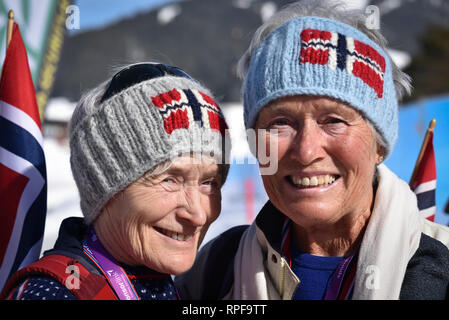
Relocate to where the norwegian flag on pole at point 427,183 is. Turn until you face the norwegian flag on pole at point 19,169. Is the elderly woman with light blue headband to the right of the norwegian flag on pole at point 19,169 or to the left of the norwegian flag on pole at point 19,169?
left

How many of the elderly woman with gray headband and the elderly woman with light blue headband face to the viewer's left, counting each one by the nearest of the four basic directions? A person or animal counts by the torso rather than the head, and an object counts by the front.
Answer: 0

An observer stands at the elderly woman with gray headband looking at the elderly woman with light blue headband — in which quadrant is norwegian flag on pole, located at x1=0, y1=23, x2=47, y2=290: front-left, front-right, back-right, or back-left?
back-left

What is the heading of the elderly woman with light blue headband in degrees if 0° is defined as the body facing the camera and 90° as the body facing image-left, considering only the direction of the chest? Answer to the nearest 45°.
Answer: approximately 0°

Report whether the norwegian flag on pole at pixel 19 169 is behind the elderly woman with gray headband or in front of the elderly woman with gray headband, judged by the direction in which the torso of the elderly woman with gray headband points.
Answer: behind

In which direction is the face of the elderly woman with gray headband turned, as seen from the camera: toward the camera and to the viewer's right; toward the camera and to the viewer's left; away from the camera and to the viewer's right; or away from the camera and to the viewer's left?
toward the camera and to the viewer's right

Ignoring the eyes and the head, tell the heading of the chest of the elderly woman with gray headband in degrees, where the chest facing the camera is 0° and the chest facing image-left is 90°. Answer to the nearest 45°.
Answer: approximately 315°

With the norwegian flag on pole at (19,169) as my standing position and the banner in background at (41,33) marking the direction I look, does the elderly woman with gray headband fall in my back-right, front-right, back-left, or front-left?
back-right

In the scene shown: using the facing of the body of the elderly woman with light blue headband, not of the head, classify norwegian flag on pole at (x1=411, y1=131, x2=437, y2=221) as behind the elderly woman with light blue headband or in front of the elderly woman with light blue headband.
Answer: behind
